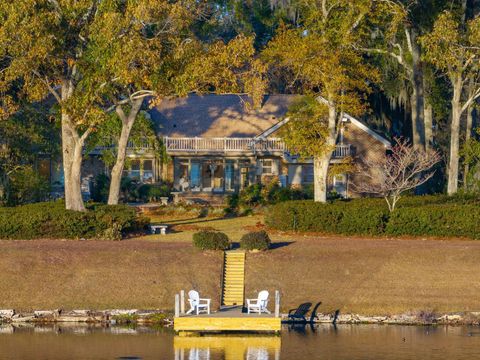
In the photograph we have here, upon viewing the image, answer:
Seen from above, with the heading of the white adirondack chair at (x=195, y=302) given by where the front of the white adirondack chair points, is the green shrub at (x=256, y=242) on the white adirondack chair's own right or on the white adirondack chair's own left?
on the white adirondack chair's own left

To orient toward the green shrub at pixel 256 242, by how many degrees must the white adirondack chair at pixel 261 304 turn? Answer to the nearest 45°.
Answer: approximately 135° to its right

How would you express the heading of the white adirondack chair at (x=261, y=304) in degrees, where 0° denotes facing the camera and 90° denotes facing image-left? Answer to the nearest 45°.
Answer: approximately 45°

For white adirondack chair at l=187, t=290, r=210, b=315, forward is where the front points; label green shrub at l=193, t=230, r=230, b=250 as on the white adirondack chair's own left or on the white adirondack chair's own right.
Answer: on the white adirondack chair's own left

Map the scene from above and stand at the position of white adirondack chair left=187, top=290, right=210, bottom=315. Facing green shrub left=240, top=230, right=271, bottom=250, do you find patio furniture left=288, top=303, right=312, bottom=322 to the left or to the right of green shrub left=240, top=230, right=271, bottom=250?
right

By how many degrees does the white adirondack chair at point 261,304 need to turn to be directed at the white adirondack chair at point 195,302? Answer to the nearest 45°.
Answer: approximately 45° to its right

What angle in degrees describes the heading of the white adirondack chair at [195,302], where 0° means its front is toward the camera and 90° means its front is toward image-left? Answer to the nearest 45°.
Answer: approximately 315°

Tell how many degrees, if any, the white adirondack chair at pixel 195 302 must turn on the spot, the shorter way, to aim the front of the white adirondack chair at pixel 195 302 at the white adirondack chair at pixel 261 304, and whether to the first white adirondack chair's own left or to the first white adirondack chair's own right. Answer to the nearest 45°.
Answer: approximately 45° to the first white adirondack chair's own left

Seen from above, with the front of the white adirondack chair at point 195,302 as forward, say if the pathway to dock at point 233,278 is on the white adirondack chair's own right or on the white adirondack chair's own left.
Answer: on the white adirondack chair's own left
